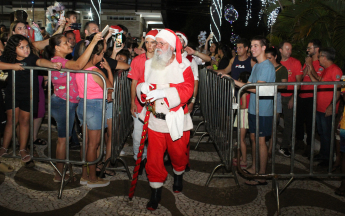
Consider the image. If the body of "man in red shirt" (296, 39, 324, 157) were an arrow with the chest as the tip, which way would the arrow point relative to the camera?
to the viewer's left

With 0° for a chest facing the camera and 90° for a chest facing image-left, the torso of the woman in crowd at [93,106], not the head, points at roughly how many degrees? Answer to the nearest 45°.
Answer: approximately 270°

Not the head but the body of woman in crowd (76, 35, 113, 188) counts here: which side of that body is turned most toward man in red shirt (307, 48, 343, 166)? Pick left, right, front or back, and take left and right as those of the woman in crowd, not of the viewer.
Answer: front

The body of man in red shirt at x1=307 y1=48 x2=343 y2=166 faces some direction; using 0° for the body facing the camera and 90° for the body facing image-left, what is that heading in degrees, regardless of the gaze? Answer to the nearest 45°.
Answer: approximately 90°

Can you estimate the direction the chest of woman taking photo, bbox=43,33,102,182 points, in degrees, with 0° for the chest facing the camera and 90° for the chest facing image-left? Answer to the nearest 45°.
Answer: approximately 270°

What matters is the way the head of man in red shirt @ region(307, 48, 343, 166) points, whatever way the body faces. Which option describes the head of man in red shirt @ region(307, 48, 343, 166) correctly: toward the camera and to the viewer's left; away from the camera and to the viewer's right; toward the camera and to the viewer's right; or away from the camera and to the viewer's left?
toward the camera and to the viewer's left

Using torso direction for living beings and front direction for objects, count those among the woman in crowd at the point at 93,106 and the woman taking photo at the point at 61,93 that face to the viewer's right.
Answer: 2

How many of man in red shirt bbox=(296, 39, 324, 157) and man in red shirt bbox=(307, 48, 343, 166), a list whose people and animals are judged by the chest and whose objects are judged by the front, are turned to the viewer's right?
0

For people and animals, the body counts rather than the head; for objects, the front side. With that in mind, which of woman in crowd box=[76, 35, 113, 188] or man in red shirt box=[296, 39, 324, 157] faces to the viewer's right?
the woman in crowd
